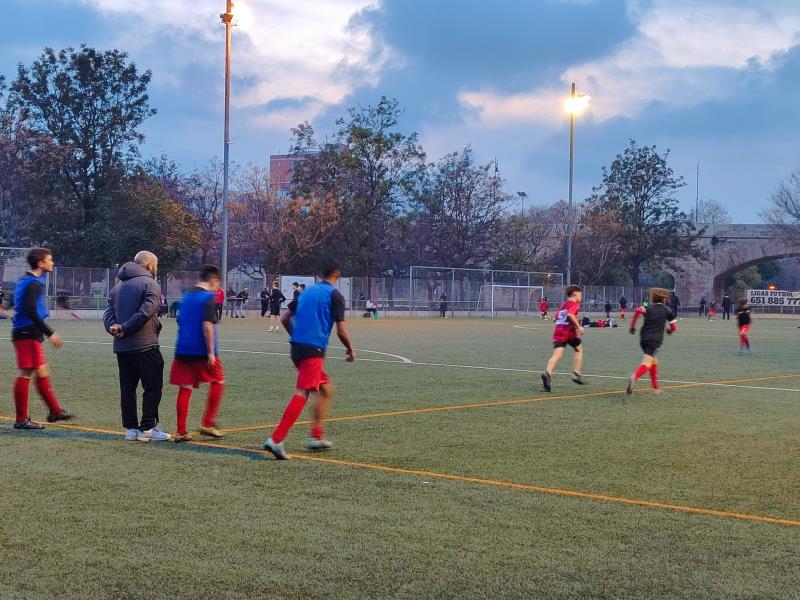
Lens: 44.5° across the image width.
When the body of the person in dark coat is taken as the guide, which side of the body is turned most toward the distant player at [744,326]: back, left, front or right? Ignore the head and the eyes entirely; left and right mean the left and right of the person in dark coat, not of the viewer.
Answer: front

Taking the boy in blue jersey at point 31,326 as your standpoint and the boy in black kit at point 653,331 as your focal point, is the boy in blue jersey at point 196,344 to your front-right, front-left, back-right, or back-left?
front-right

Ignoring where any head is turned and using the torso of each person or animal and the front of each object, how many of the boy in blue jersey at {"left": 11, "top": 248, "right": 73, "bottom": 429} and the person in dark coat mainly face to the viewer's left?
0

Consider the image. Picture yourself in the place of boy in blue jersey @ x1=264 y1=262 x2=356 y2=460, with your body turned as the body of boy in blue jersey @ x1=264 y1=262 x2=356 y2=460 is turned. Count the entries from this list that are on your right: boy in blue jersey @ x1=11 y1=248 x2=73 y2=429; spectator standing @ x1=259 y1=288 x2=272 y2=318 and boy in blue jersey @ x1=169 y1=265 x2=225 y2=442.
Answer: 0

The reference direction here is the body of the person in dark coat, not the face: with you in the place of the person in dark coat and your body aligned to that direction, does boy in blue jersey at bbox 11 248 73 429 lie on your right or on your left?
on your left

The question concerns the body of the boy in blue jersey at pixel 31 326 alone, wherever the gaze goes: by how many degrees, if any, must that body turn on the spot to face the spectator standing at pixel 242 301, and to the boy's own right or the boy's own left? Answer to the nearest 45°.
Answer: approximately 90° to the boy's own left

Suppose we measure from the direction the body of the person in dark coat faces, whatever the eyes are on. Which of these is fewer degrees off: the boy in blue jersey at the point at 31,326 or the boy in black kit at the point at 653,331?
the boy in black kit

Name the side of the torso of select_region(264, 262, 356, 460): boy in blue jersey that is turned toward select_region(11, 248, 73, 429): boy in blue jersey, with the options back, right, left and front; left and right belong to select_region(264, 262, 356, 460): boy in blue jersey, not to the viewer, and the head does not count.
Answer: left

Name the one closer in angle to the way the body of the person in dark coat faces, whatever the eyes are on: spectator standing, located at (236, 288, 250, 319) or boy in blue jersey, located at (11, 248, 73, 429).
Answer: the spectator standing

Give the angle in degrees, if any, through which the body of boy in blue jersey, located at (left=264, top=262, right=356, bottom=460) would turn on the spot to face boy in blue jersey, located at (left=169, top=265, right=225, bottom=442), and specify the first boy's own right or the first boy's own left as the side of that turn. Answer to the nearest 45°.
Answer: approximately 90° to the first boy's own left

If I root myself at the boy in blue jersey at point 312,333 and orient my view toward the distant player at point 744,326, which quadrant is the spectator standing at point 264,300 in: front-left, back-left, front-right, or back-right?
front-left

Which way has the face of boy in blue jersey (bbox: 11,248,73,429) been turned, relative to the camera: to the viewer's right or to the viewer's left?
to the viewer's right

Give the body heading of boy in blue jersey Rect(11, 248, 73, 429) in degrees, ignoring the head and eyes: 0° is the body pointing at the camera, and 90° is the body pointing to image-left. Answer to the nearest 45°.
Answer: approximately 270°

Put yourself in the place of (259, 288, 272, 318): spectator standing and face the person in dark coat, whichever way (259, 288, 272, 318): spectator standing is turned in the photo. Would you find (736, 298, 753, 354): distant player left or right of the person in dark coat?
left

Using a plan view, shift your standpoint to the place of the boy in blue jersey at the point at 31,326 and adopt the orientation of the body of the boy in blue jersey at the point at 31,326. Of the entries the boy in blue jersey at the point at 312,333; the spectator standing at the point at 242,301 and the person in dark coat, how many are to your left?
1

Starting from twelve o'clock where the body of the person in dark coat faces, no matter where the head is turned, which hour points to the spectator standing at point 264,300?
The spectator standing is roughly at 11 o'clock from the person in dark coat.

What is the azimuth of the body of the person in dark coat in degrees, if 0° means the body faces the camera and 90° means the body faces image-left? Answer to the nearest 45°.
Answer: approximately 225°

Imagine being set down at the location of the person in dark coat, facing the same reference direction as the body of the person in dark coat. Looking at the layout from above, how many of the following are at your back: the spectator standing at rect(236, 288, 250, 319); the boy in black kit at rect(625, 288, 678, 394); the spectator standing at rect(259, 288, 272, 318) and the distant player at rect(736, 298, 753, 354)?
0
